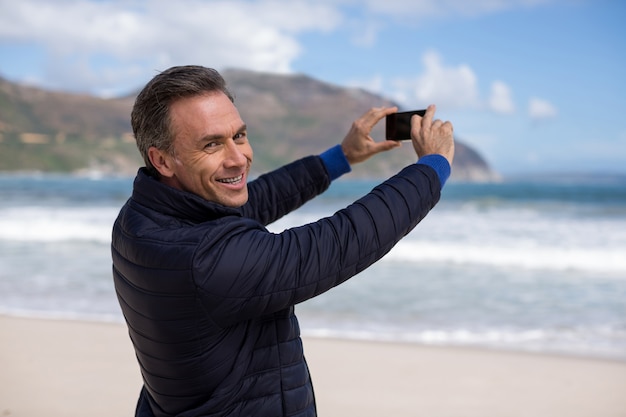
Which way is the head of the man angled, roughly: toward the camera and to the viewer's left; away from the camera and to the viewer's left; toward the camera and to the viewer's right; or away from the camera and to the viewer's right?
toward the camera and to the viewer's right

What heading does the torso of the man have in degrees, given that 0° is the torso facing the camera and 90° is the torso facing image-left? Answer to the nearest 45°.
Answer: approximately 225°
